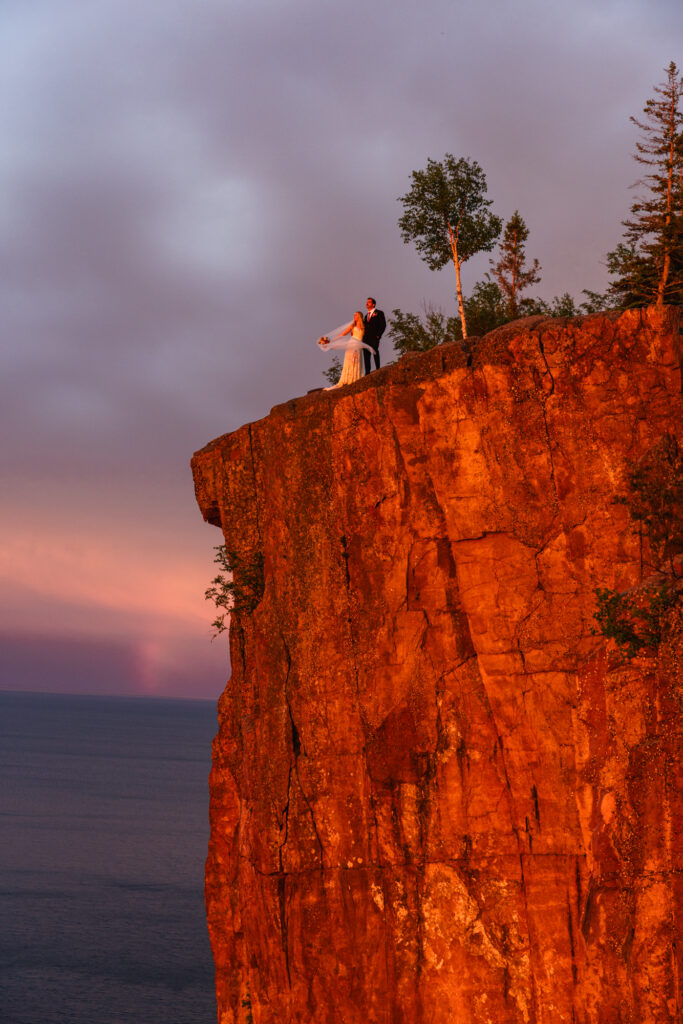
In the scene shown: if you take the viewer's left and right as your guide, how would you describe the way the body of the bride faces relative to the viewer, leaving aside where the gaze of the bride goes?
facing the viewer and to the left of the viewer

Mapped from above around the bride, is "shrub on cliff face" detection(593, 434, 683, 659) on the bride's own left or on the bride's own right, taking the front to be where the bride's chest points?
on the bride's own left

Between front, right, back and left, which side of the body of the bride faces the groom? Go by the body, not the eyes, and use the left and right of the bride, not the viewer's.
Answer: back
